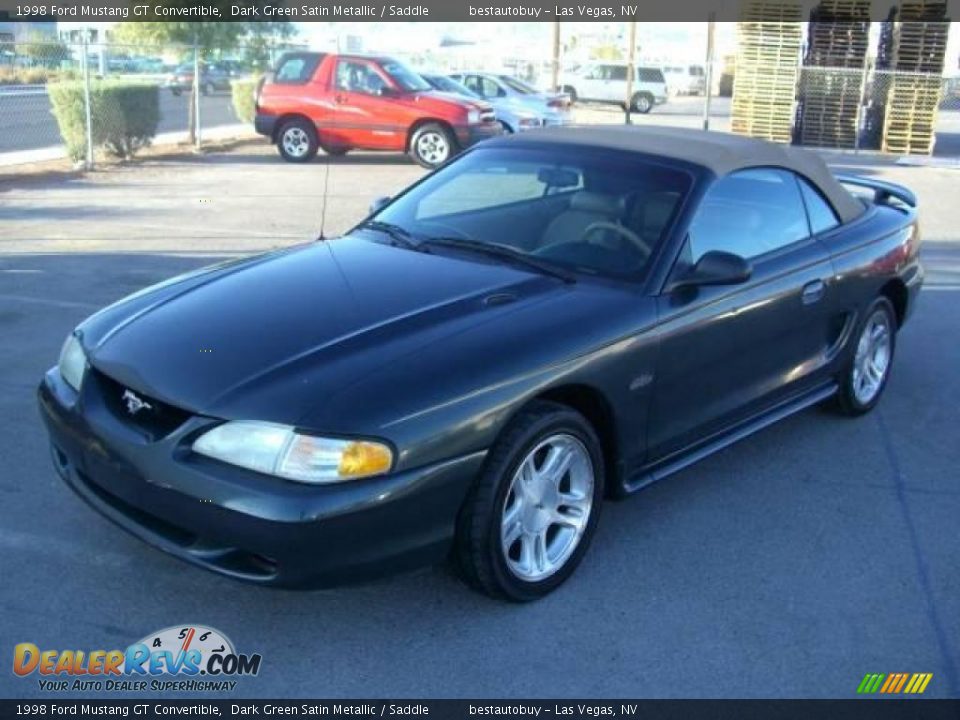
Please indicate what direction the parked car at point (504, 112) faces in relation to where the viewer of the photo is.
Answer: facing the viewer and to the right of the viewer

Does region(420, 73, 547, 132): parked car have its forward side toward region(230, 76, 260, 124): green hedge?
no

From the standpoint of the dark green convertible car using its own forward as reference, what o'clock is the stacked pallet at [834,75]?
The stacked pallet is roughly at 5 o'clock from the dark green convertible car.

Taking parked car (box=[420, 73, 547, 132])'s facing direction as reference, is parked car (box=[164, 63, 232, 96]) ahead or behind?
behind

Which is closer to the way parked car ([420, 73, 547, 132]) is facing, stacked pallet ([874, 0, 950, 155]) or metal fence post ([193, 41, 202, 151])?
the stacked pallet

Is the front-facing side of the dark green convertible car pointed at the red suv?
no

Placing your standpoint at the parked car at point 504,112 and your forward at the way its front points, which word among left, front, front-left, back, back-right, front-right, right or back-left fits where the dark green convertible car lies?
front-right

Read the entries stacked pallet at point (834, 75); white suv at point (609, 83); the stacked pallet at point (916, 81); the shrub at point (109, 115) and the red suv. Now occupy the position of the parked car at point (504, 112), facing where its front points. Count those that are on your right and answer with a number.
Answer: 2

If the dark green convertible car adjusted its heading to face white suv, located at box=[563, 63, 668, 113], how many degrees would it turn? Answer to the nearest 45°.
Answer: approximately 135° to its right

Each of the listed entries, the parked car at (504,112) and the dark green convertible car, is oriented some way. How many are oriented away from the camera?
0

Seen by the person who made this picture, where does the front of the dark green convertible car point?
facing the viewer and to the left of the viewer

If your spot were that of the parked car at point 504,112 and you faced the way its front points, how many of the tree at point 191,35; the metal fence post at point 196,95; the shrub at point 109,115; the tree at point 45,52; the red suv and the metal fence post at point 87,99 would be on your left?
0

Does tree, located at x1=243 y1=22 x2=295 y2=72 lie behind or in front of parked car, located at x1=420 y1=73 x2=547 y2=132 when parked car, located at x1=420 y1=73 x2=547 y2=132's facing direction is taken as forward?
behind

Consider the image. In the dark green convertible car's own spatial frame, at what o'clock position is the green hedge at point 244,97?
The green hedge is roughly at 4 o'clock from the dark green convertible car.

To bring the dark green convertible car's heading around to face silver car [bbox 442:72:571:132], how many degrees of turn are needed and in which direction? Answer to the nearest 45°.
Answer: approximately 135° to its right

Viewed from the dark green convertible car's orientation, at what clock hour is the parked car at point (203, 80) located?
The parked car is roughly at 4 o'clock from the dark green convertible car.

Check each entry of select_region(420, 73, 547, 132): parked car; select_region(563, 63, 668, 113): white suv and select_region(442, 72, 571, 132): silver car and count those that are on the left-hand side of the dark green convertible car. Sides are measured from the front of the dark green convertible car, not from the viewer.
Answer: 0
